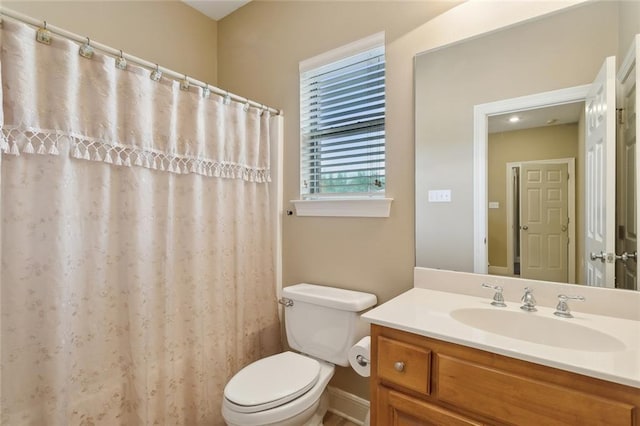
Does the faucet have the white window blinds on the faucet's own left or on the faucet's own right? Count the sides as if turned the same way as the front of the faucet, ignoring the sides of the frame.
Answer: on the faucet's own right

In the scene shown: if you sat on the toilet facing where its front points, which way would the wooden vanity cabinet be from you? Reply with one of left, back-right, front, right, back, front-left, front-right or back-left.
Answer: left

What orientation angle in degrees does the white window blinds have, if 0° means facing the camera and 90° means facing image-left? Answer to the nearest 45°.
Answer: approximately 45°

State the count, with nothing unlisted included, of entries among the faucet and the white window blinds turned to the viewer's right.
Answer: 0

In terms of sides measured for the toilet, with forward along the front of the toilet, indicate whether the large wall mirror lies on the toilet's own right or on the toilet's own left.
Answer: on the toilet's own left

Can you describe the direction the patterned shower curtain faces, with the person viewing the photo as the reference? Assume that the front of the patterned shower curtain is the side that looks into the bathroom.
facing the viewer and to the right of the viewer
